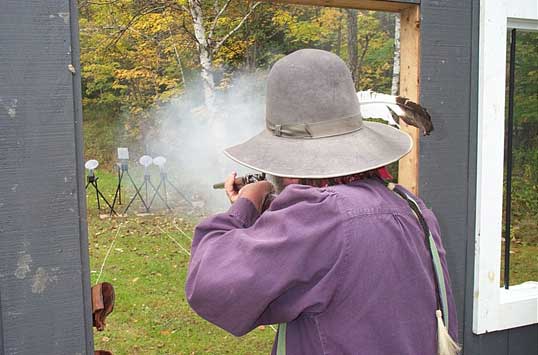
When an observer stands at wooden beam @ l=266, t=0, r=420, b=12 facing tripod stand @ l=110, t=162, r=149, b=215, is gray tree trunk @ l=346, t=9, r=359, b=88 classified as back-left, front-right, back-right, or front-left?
front-right

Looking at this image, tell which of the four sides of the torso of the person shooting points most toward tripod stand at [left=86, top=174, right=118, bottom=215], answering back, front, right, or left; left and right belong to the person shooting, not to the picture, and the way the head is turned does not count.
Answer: front

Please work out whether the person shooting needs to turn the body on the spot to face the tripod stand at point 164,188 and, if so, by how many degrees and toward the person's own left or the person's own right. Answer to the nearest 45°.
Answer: approximately 45° to the person's own right

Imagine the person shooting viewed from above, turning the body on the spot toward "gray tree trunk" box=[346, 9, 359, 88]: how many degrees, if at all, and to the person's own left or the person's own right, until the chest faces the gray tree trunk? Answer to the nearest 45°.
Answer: approximately 45° to the person's own right

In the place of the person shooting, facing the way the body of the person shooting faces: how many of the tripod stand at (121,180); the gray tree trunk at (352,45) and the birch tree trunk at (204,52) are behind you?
0

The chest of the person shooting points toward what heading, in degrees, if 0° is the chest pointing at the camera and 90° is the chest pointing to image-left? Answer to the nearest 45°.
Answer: approximately 135°

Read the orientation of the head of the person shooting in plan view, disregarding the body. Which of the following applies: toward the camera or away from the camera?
away from the camera

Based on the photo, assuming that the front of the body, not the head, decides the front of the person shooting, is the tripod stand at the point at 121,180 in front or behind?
in front
